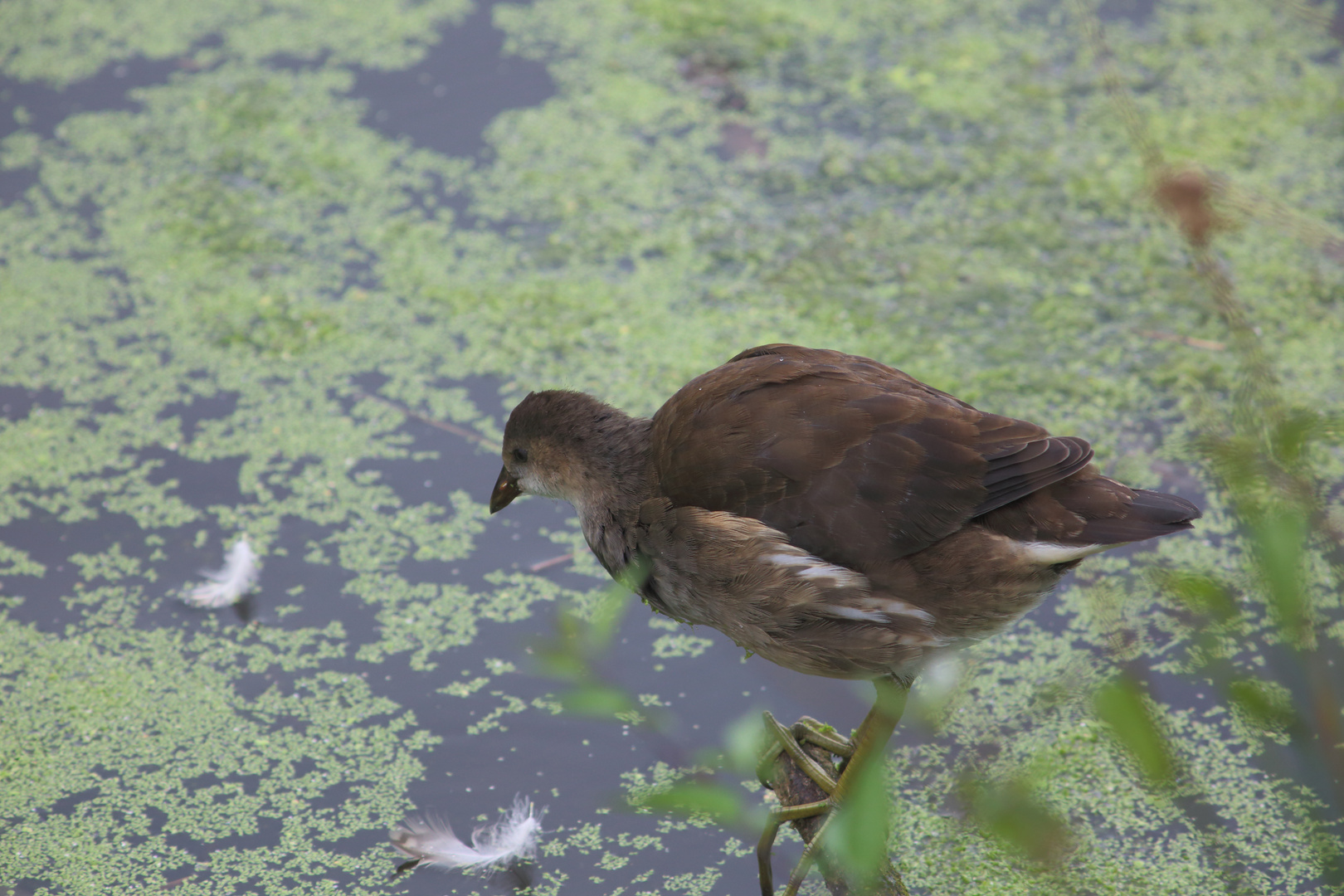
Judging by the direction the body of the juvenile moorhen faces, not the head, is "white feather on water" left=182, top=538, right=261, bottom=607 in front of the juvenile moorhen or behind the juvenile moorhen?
in front

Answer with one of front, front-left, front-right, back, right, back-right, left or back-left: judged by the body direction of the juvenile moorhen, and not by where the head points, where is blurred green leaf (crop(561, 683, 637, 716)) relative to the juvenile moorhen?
left

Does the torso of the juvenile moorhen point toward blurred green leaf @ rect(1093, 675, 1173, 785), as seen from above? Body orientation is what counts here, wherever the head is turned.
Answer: no

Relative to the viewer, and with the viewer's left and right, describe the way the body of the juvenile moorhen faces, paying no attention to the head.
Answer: facing to the left of the viewer

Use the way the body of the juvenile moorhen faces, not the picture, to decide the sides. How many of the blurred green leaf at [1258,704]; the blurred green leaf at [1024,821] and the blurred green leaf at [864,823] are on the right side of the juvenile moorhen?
0

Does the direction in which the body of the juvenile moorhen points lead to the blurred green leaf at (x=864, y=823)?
no

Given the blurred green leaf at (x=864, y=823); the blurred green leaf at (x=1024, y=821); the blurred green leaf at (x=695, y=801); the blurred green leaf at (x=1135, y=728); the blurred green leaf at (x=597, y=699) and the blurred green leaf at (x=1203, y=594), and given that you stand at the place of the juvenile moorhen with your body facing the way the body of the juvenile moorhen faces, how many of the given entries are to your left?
6

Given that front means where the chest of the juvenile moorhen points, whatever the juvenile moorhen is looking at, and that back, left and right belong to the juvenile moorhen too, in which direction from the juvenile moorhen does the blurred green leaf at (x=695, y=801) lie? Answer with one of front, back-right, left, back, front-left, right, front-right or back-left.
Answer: left

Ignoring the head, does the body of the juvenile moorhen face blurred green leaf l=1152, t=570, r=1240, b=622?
no

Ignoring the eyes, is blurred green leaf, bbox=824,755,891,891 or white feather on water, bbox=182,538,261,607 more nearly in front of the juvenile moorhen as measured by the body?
the white feather on water

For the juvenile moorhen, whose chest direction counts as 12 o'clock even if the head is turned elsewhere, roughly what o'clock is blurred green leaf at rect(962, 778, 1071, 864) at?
The blurred green leaf is roughly at 9 o'clock from the juvenile moorhen.

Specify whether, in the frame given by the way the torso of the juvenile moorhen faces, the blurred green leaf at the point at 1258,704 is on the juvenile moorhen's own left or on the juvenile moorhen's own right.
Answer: on the juvenile moorhen's own left
